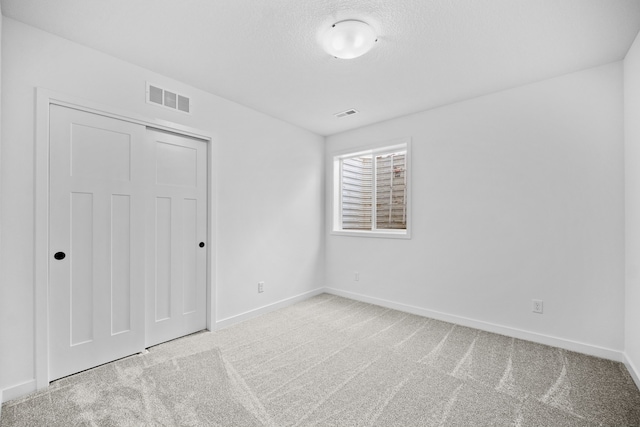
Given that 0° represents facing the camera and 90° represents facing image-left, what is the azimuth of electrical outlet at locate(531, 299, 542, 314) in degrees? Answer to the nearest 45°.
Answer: approximately 0°

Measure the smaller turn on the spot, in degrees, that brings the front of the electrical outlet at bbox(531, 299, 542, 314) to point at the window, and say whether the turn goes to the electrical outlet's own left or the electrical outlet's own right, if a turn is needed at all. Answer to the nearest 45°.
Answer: approximately 90° to the electrical outlet's own right

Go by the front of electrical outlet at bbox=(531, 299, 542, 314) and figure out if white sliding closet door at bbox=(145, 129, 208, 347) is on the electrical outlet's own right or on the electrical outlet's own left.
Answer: on the electrical outlet's own right

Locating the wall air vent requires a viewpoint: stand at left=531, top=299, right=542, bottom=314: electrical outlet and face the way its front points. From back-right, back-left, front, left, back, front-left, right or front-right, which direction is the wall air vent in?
front-right
